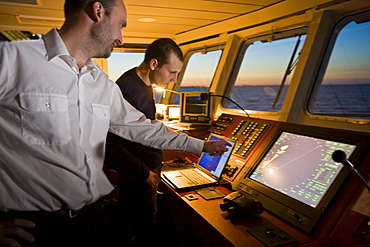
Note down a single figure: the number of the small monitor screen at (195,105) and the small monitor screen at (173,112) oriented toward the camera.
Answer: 2

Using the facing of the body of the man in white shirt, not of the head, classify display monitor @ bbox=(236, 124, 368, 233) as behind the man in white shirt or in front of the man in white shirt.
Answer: in front

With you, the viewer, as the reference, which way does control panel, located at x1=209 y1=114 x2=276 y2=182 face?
facing the viewer and to the left of the viewer

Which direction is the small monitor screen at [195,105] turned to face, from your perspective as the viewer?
facing the viewer

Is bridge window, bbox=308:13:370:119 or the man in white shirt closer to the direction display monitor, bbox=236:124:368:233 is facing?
the man in white shirt

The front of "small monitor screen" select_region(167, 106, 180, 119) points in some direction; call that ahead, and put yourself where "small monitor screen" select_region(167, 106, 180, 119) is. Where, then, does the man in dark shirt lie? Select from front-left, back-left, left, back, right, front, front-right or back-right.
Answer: front

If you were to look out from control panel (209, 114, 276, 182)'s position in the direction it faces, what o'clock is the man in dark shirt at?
The man in dark shirt is roughly at 1 o'clock from the control panel.

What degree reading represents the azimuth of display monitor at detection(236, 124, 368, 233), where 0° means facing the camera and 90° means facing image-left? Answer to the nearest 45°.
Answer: approximately 45°

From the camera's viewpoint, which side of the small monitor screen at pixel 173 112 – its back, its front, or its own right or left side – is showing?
front

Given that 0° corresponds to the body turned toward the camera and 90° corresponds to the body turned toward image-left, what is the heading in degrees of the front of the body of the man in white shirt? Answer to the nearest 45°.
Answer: approximately 315°

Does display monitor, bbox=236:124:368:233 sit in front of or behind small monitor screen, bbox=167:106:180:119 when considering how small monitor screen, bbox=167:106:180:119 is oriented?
in front

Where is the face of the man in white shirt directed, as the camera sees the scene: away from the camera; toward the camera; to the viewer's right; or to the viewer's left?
to the viewer's right

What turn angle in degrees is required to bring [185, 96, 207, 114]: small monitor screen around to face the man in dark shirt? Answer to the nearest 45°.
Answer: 0° — it already faces them

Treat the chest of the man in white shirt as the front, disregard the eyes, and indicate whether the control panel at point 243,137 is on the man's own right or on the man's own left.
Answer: on the man's own left

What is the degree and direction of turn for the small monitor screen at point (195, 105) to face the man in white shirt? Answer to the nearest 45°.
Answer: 0° — it already faces them
